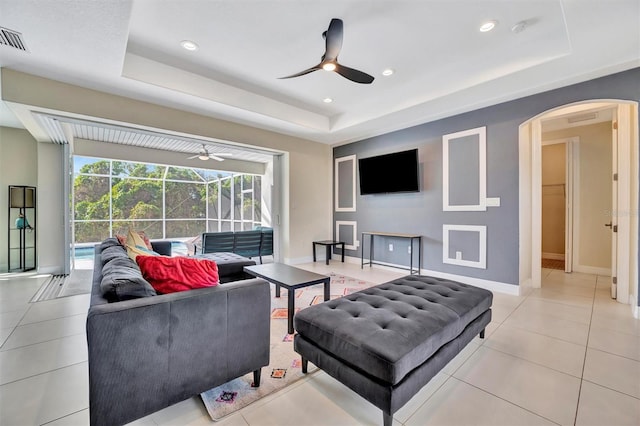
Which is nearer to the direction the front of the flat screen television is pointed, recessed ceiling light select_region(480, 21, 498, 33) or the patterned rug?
the patterned rug

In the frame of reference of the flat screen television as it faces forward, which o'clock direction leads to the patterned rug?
The patterned rug is roughly at 11 o'clock from the flat screen television.

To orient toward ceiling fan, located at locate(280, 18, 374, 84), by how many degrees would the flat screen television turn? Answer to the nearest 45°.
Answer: approximately 45° to its left

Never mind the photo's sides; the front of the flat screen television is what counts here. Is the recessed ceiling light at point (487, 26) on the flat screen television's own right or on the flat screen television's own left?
on the flat screen television's own left

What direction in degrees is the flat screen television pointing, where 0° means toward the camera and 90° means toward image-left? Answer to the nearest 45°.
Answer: approximately 45°

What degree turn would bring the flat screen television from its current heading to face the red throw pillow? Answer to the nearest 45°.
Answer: approximately 45° to its left

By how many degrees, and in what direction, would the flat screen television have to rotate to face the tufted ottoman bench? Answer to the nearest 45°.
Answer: approximately 45° to its left
